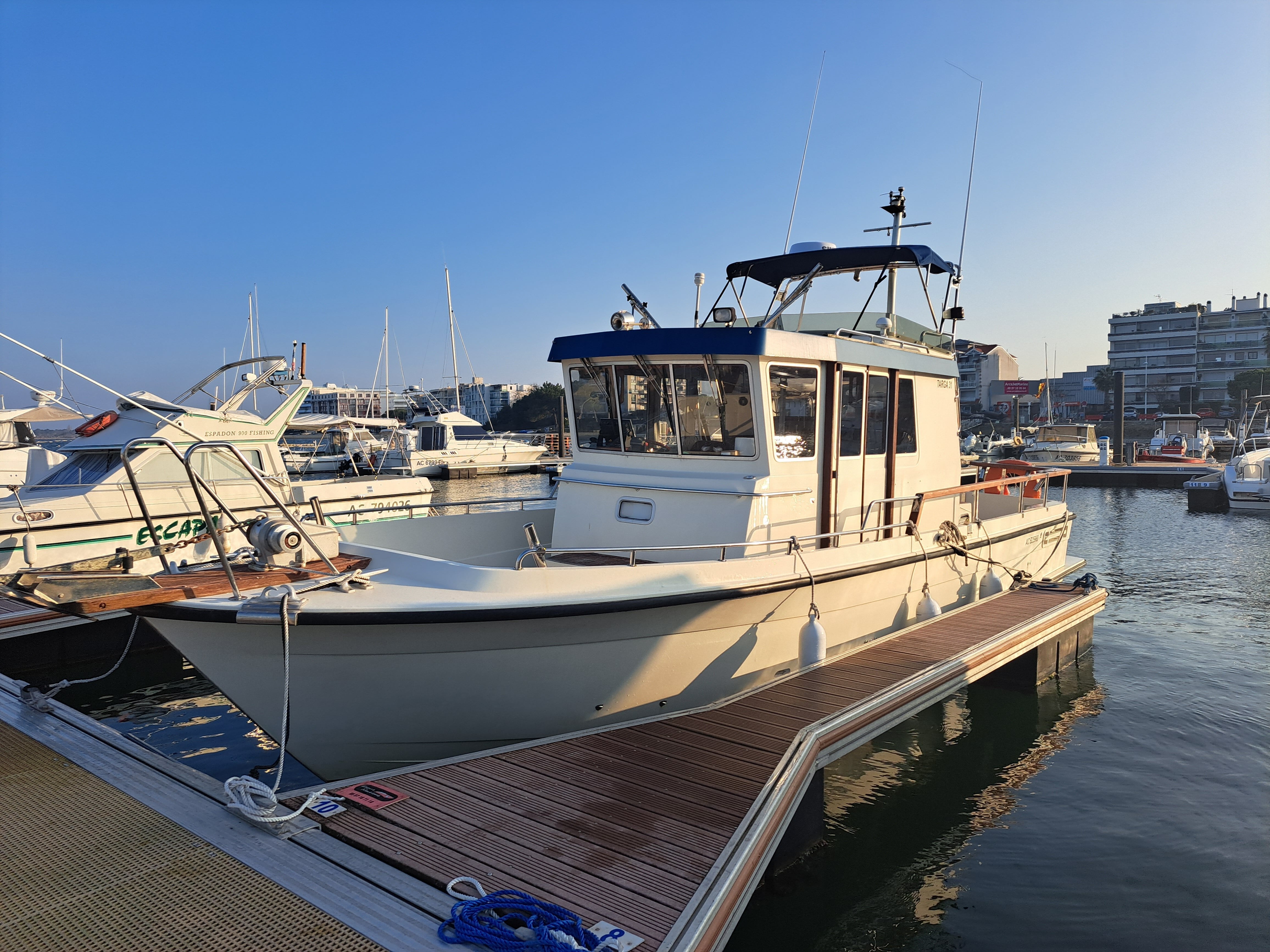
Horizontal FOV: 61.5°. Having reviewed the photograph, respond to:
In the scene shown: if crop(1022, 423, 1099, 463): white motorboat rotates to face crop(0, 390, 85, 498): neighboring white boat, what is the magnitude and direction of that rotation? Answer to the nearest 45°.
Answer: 0° — it already faces it

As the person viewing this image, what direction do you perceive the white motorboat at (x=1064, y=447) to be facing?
facing the viewer and to the left of the viewer

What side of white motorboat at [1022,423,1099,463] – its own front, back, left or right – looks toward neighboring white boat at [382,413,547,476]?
front

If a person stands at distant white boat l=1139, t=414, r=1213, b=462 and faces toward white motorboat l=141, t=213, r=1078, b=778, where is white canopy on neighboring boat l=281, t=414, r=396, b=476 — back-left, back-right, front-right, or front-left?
front-right

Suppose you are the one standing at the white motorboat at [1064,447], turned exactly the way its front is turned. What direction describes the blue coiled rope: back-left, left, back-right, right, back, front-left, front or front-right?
front-left

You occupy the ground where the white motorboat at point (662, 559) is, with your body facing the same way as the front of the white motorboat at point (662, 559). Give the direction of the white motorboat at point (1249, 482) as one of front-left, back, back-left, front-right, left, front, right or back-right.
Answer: back

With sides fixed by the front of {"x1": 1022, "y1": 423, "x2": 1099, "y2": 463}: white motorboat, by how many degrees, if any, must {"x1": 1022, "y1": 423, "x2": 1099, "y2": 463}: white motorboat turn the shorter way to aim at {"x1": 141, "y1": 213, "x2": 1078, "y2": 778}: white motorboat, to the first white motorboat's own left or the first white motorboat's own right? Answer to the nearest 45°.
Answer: approximately 45° to the first white motorboat's own left
